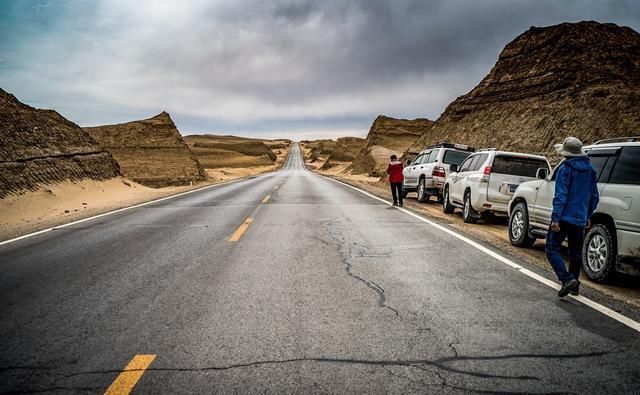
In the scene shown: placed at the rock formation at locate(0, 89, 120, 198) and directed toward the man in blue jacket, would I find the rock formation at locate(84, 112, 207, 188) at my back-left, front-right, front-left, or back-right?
back-left

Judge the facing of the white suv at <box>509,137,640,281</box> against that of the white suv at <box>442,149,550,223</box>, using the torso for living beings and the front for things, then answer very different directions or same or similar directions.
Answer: same or similar directions

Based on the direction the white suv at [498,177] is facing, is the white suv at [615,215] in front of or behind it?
behind

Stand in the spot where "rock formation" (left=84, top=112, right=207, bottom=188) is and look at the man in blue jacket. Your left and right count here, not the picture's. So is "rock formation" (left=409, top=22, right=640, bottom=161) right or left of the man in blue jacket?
left

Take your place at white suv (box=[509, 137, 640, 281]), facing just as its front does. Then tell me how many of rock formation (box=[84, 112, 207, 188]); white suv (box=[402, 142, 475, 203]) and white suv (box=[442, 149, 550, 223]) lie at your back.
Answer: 0

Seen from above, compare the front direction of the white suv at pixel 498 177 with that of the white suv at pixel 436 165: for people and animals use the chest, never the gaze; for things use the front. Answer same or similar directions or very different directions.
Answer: same or similar directions

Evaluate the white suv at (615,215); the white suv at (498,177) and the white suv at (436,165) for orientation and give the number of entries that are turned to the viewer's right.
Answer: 0

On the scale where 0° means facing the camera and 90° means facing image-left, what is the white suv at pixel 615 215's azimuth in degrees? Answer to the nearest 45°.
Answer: approximately 135°

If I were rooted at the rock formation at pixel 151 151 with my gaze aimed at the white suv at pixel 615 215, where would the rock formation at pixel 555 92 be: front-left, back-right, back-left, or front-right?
front-left

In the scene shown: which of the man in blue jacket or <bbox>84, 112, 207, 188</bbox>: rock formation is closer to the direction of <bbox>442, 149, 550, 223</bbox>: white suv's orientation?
the rock formation

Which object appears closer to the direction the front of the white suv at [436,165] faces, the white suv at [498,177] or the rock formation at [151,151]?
the rock formation

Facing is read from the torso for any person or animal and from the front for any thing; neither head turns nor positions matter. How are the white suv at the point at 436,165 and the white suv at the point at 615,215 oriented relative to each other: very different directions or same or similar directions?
same or similar directions

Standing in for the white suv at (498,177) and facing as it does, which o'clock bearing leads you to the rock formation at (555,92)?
The rock formation is roughly at 2 o'clock from the white suv.

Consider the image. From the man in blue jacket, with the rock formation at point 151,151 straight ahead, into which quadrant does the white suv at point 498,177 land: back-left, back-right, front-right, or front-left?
front-right

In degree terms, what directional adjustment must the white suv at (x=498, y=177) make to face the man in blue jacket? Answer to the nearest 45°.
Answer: approximately 135° to its left

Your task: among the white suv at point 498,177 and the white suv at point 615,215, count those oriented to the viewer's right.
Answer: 0

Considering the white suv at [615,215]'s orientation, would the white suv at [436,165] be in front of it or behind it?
in front

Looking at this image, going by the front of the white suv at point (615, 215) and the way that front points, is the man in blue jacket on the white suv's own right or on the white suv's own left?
on the white suv's own left
